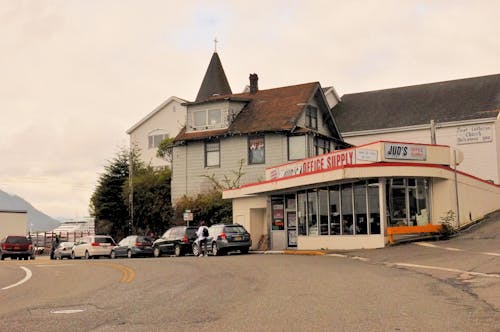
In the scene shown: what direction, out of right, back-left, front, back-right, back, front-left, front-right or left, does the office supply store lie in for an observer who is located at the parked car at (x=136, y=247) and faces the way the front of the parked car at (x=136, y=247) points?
back

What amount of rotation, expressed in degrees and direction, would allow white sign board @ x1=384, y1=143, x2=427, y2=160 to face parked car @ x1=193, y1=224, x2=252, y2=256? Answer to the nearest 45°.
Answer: approximately 90° to its right

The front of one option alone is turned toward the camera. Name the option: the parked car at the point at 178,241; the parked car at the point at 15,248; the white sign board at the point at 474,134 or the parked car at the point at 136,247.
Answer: the white sign board

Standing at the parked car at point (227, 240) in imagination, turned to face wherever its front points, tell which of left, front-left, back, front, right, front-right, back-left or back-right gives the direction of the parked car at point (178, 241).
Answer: front

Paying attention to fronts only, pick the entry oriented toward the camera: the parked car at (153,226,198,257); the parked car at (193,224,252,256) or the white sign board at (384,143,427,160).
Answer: the white sign board

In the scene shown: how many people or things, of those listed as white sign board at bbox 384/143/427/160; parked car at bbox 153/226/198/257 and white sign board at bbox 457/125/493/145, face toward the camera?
2

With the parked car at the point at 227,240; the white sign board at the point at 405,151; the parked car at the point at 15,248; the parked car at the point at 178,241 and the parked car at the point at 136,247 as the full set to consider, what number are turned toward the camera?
1

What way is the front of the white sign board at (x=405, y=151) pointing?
toward the camera

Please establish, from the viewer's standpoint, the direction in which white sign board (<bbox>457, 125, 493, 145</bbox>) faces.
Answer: facing the viewer

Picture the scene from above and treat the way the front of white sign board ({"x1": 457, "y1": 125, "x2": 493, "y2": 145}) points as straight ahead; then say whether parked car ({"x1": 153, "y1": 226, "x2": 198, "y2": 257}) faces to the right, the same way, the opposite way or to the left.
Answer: to the right

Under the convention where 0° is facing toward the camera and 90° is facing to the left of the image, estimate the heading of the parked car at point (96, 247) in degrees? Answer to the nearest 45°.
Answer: approximately 135°

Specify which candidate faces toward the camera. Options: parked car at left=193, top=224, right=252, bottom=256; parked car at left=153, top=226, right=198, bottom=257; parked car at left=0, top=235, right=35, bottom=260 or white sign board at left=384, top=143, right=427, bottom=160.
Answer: the white sign board

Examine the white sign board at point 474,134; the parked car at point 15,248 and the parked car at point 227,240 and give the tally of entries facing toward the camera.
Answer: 1

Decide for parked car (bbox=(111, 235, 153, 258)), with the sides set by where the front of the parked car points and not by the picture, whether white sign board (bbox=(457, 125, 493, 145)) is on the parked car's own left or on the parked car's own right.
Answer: on the parked car's own right

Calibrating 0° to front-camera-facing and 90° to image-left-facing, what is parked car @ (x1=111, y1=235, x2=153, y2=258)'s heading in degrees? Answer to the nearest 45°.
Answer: approximately 135°

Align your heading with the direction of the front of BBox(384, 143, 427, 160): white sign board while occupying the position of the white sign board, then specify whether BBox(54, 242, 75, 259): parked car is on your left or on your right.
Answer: on your right

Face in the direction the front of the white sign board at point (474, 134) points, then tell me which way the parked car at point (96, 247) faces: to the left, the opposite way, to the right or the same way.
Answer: to the right

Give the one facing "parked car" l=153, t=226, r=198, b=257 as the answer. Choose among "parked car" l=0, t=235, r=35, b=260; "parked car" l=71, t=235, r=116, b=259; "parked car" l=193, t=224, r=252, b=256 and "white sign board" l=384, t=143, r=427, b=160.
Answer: "parked car" l=193, t=224, r=252, b=256

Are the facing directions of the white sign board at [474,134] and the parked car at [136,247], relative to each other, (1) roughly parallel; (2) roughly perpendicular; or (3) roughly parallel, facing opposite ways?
roughly perpendicular
